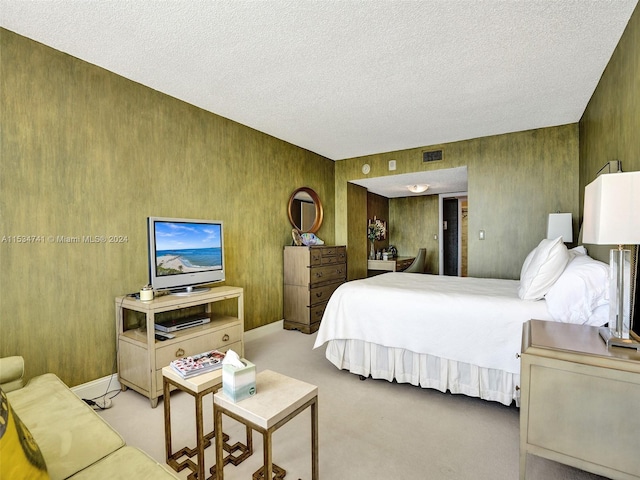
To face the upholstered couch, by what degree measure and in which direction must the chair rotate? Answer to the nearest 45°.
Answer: approximately 90° to its left

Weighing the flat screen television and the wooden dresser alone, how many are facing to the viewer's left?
0

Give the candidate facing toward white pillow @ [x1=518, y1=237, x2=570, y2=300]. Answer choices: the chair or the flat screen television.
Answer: the flat screen television

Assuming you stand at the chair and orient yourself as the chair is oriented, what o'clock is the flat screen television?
The flat screen television is roughly at 10 o'clock from the chair.

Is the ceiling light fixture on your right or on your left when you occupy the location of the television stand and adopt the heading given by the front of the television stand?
on your left

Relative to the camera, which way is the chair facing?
to the viewer's left

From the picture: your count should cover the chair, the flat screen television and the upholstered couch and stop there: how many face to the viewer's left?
1

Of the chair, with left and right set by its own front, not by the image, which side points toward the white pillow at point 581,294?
left

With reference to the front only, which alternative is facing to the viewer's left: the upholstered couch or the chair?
the chair
